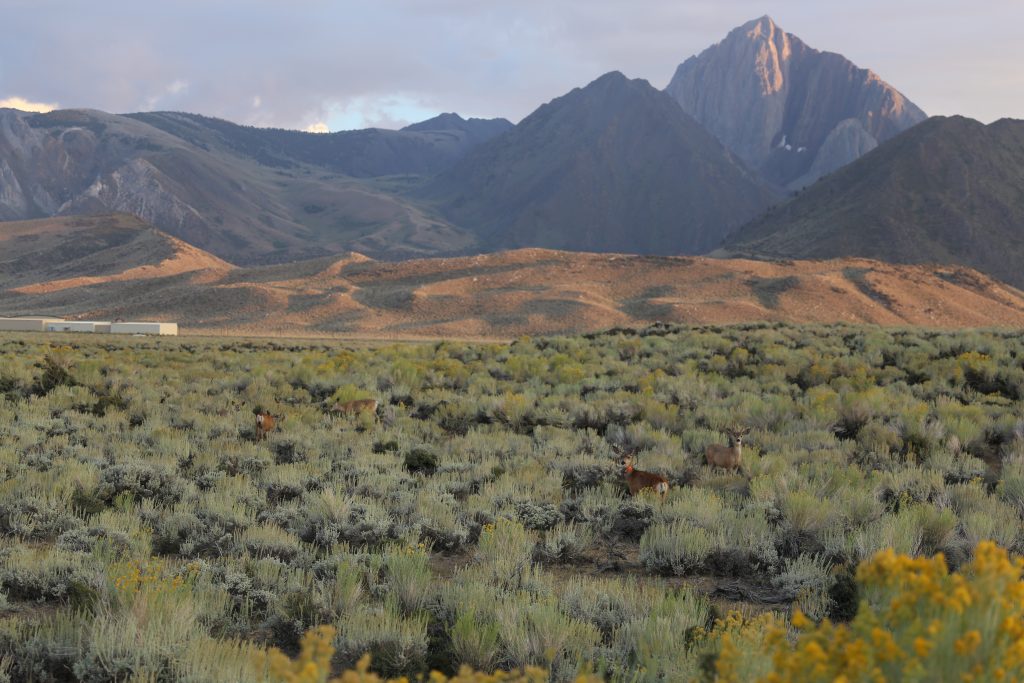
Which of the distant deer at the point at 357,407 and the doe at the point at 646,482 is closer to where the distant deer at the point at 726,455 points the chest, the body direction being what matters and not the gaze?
the doe

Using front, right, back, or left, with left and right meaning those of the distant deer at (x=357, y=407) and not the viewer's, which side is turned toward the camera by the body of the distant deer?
left

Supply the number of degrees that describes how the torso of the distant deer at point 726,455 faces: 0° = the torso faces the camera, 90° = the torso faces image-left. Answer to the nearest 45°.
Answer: approximately 315°

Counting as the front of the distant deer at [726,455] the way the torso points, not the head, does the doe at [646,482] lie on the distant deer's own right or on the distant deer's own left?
on the distant deer's own right

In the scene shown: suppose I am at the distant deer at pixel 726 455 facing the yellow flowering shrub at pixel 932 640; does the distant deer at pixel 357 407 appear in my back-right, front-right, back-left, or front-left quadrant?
back-right

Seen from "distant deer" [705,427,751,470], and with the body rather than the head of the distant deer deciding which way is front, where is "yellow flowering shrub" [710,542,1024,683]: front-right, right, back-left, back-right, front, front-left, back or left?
front-right

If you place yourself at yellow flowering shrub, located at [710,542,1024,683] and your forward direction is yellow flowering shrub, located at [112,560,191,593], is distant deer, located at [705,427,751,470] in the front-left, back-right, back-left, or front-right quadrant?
front-right

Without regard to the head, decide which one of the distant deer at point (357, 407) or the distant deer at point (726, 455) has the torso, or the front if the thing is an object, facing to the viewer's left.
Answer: the distant deer at point (357, 407)

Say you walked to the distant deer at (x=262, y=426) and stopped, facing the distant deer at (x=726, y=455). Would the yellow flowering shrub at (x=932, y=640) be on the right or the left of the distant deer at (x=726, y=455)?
right
